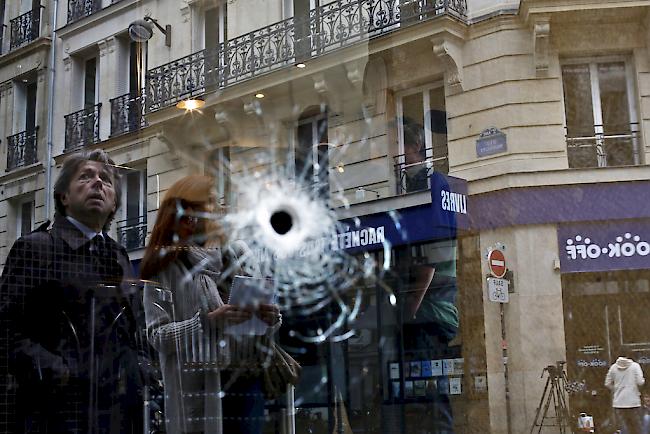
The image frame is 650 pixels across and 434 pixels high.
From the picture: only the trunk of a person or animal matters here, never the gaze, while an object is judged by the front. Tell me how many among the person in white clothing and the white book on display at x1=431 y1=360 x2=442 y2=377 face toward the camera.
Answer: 1

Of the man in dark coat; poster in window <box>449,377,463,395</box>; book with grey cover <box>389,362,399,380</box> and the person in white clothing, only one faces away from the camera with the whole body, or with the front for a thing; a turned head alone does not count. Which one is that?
the person in white clothing

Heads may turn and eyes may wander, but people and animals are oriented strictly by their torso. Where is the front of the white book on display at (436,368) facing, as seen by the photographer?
facing the viewer

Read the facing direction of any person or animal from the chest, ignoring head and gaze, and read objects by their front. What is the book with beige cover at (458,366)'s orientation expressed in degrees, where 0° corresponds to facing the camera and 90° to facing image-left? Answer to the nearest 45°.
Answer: approximately 0°

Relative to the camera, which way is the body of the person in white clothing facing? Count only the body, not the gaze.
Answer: away from the camera

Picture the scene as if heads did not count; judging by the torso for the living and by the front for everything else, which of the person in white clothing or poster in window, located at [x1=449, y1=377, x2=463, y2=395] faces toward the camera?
the poster in window

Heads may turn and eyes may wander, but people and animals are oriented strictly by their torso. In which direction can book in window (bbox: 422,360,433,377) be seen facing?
toward the camera

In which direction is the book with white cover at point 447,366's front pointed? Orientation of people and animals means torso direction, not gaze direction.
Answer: toward the camera

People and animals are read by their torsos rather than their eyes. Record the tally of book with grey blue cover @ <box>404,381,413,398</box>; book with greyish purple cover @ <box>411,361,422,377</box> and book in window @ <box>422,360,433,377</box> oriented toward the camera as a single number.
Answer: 3

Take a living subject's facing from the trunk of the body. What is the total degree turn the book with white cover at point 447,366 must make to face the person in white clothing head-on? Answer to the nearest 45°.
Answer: approximately 135° to its left

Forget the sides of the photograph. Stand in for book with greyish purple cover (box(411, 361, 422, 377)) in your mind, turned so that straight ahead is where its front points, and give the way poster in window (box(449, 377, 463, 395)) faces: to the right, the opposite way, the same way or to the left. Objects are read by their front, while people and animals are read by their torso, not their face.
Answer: the same way

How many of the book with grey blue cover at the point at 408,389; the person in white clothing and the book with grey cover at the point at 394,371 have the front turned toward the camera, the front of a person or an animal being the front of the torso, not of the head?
2

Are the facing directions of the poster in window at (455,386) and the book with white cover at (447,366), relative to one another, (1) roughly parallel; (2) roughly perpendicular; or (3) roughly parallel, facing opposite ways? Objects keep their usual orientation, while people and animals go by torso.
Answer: roughly parallel
